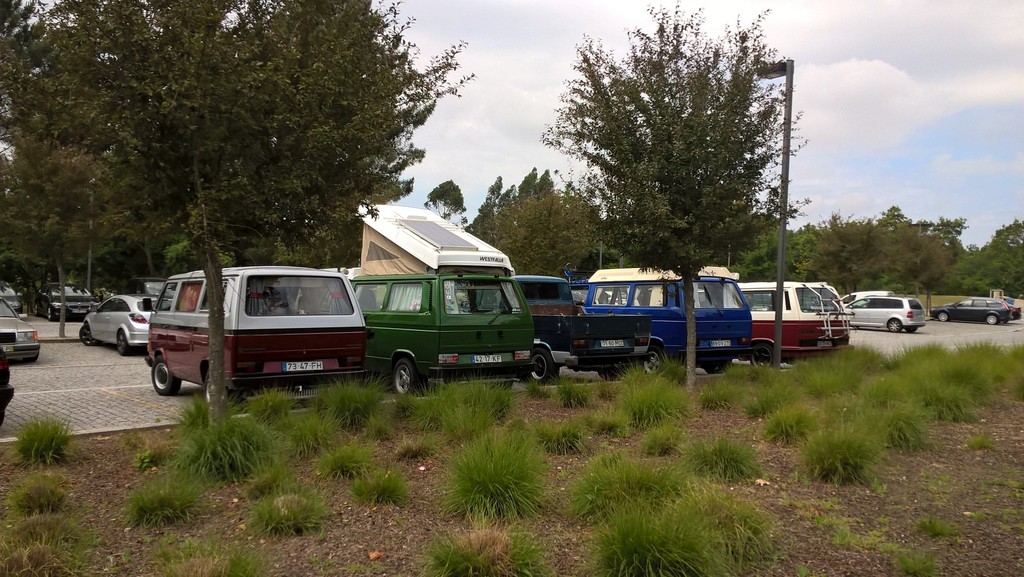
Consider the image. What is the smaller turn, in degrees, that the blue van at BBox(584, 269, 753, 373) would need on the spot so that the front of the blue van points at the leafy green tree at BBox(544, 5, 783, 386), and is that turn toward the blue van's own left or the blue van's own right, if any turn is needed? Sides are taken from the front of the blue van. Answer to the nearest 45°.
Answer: approximately 135° to the blue van's own left

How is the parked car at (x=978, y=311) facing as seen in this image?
to the viewer's left

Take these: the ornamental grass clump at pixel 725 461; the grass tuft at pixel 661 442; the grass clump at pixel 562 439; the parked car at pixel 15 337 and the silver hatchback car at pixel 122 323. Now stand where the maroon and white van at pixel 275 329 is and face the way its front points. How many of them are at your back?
3

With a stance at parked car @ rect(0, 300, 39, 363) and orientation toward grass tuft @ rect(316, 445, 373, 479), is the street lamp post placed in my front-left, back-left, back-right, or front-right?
front-left

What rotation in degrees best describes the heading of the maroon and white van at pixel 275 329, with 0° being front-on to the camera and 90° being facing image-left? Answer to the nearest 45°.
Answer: approximately 135°

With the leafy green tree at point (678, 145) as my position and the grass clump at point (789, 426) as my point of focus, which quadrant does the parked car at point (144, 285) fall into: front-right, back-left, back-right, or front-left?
back-right

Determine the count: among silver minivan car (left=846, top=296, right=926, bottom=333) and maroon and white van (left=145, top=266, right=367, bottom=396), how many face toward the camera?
0

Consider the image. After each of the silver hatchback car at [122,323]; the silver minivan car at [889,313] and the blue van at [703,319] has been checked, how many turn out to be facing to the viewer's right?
0

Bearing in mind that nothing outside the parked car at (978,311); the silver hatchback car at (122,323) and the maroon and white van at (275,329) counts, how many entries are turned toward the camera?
0

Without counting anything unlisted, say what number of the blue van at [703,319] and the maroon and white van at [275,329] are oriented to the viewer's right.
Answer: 0

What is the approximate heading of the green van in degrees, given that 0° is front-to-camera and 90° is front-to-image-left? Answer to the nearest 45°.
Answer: approximately 135°

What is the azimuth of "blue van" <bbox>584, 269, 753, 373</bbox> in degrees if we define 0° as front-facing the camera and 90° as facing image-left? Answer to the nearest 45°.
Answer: approximately 135°

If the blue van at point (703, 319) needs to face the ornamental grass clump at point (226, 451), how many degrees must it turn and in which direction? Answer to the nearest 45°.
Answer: approximately 90° to its left
